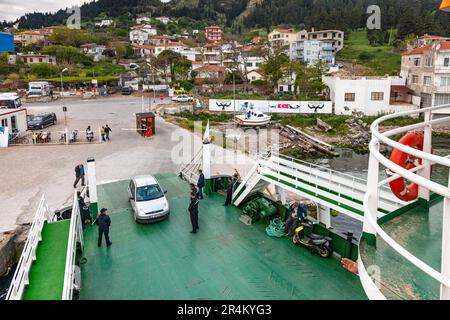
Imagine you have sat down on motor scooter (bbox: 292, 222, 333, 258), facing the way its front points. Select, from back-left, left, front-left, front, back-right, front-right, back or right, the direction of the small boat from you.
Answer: front-right

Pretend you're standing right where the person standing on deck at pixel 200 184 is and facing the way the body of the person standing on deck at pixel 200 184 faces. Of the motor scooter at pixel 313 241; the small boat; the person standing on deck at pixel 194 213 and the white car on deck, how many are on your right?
1

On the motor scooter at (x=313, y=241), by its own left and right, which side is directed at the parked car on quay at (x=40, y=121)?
front

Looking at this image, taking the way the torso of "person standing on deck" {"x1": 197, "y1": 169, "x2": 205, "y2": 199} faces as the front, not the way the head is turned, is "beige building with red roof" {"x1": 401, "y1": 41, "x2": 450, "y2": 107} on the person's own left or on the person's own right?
on the person's own right

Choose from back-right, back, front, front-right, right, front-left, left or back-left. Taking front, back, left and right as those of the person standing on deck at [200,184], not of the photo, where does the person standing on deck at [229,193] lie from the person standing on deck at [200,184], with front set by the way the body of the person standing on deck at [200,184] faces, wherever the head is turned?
back-left
